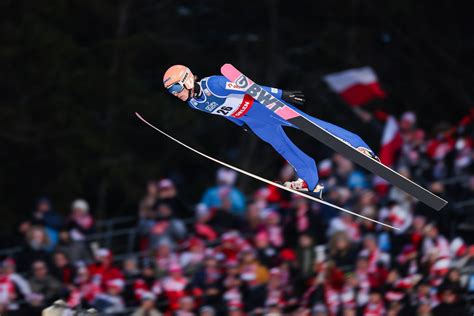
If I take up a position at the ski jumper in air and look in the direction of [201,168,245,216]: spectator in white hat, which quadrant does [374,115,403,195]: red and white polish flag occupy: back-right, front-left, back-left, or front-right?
front-right

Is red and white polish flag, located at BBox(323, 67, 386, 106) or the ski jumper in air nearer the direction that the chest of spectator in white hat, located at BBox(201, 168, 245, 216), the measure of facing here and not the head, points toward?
the ski jumper in air

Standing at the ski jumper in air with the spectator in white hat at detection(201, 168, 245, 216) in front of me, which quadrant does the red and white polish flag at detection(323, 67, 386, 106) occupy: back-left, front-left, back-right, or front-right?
front-right

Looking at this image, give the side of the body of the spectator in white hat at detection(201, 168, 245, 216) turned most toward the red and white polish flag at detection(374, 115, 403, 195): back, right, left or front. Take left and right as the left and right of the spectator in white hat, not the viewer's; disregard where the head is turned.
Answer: left

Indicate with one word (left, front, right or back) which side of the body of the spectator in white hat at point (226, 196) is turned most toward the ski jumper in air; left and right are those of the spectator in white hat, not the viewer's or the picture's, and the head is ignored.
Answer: front

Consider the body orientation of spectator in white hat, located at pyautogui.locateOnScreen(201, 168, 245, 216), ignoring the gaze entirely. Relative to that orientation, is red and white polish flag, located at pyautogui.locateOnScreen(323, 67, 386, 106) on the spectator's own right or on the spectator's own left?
on the spectator's own left

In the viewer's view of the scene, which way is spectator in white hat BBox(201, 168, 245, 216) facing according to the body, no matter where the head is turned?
toward the camera
